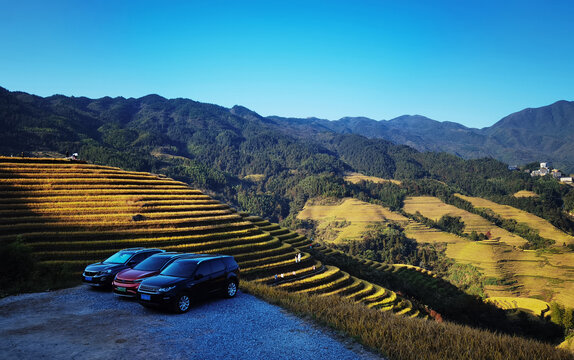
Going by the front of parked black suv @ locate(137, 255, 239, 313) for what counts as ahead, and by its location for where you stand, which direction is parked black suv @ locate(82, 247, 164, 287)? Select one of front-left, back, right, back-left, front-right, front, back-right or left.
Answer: right

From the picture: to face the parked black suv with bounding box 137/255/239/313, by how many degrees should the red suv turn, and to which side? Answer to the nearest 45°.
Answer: approximately 90° to its left

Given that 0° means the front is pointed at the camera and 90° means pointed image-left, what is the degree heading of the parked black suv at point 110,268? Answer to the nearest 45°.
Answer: approximately 45°

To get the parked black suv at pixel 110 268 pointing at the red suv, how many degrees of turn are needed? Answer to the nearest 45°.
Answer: approximately 45° to its left

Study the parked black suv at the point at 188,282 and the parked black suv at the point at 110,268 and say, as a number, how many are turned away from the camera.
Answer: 0

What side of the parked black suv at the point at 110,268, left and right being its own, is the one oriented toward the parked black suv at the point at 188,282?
left

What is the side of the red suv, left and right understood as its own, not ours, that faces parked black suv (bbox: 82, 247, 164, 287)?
right

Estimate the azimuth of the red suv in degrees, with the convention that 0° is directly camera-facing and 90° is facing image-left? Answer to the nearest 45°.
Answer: approximately 45°

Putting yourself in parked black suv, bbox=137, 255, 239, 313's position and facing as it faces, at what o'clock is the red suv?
The red suv is roughly at 3 o'clock from the parked black suv.

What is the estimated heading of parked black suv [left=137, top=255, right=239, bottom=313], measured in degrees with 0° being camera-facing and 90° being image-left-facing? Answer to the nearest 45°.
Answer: approximately 45°
